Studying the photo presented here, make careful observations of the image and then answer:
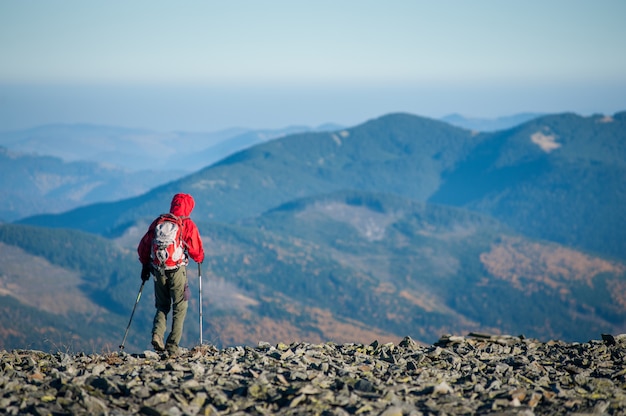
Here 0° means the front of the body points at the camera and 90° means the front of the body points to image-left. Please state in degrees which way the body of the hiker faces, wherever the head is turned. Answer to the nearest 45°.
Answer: approximately 225°
